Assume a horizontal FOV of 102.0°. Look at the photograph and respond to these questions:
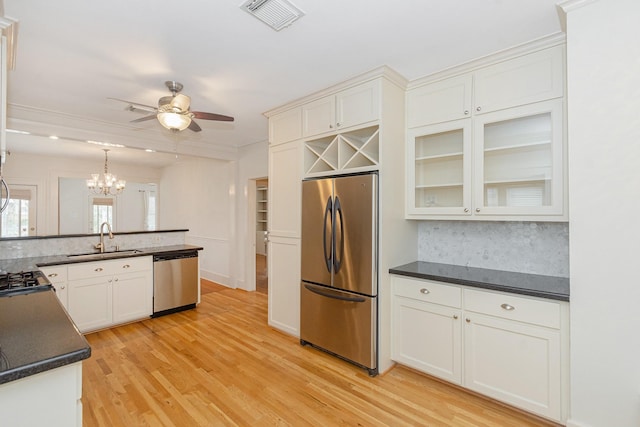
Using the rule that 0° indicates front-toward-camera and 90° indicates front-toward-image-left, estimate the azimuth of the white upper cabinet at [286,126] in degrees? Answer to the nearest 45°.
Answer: approximately 45°

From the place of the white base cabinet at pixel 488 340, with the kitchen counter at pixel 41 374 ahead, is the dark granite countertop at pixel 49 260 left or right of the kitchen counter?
right

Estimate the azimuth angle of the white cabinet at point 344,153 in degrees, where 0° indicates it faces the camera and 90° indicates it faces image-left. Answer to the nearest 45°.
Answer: approximately 45°

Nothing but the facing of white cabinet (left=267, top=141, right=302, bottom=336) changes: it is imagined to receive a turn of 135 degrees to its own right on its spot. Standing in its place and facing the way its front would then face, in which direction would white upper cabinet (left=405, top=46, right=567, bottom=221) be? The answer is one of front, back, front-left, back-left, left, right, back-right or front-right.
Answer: back-right

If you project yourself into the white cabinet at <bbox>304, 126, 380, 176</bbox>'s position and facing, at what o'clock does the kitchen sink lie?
The kitchen sink is roughly at 2 o'clock from the white cabinet.

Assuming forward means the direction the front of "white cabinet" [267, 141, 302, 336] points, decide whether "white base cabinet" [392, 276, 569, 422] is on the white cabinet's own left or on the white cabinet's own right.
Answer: on the white cabinet's own left

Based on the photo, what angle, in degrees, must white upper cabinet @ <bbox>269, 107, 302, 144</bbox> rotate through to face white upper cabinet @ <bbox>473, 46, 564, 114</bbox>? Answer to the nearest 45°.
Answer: approximately 90° to its left

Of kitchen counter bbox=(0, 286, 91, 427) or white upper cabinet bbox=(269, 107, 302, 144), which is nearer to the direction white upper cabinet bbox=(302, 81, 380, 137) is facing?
the kitchen counter

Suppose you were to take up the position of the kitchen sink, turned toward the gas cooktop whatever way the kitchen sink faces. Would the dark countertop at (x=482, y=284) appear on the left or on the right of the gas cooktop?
left

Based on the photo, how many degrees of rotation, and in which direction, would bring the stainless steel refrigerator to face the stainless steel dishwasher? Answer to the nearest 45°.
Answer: approximately 90° to its right
